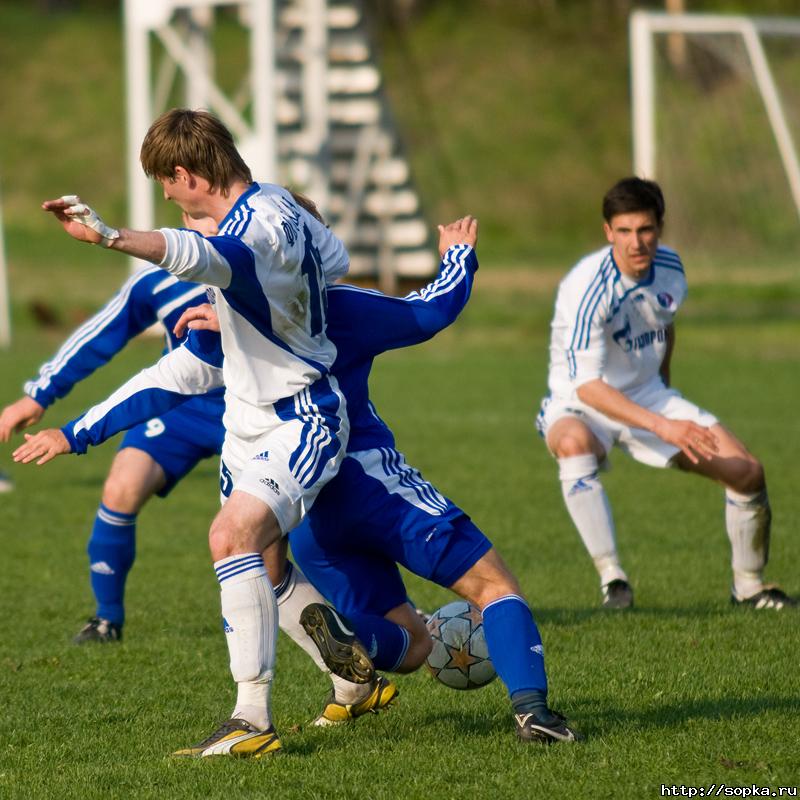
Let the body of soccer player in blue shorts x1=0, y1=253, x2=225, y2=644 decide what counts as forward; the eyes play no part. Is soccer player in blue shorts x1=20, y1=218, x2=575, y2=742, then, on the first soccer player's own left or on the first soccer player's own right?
on the first soccer player's own left

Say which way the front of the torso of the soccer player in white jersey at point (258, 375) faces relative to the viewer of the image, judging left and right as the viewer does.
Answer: facing to the left of the viewer

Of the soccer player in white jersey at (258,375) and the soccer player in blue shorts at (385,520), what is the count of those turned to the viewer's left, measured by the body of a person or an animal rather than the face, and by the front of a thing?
1

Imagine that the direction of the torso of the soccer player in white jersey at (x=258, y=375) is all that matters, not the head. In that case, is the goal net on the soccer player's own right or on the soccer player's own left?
on the soccer player's own right
